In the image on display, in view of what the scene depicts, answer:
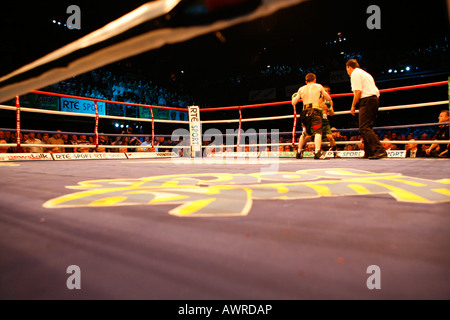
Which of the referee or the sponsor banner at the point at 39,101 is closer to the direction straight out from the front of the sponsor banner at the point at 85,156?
the referee

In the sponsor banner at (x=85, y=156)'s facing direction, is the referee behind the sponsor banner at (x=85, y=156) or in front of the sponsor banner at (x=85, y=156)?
in front

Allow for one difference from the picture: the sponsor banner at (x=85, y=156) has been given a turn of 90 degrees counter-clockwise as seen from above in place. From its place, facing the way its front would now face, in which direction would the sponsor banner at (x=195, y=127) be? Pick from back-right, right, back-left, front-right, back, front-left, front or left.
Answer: front-right

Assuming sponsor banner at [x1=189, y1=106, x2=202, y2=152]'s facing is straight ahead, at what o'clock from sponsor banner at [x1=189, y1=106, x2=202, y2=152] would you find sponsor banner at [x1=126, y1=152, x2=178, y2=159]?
sponsor banner at [x1=126, y1=152, x2=178, y2=159] is roughly at 3 o'clock from sponsor banner at [x1=189, y1=106, x2=202, y2=152].

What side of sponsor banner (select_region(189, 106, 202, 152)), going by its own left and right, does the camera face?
front

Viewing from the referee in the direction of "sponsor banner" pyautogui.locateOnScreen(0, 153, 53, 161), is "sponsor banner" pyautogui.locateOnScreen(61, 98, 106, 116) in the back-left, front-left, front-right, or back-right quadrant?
front-right

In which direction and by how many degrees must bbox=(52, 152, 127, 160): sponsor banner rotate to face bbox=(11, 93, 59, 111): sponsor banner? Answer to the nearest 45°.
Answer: approximately 135° to its left

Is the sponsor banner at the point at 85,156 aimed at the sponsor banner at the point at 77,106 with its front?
no

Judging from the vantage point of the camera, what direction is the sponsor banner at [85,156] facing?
facing the viewer and to the right of the viewer
